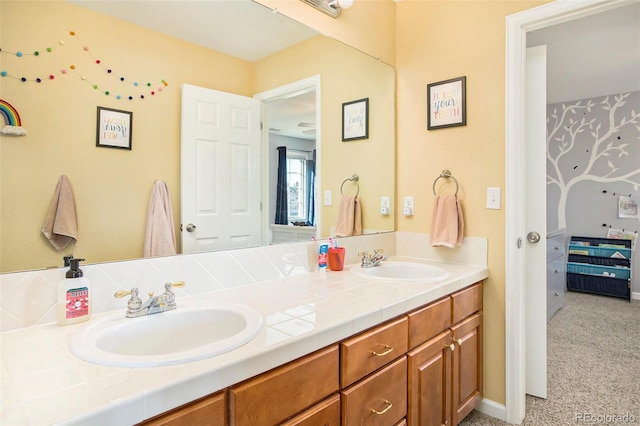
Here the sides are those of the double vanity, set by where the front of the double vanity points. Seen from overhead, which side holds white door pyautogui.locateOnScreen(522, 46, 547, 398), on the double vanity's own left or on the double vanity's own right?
on the double vanity's own left

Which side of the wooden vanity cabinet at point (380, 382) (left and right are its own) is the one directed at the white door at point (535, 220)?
left
